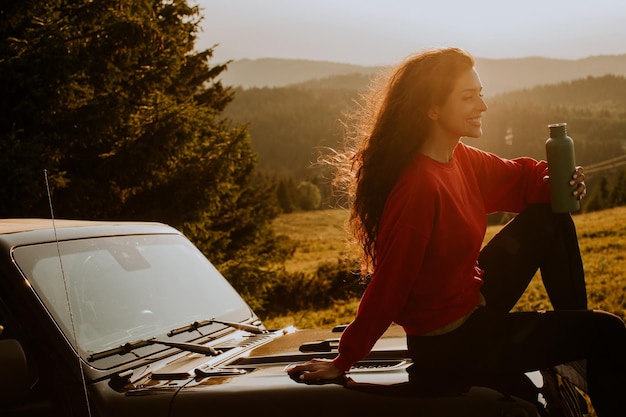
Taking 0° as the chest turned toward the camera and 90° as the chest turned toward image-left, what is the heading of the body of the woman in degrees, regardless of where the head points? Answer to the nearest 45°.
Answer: approximately 270°

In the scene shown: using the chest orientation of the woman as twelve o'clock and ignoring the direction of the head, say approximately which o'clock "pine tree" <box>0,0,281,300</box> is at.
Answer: The pine tree is roughly at 8 o'clock from the woman.

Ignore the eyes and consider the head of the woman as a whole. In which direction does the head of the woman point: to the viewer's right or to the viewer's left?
to the viewer's right

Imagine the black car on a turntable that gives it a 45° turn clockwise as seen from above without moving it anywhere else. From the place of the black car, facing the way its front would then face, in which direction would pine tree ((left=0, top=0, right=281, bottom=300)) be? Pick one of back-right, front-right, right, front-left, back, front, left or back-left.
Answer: back

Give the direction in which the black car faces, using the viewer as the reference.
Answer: facing the viewer and to the right of the viewer
